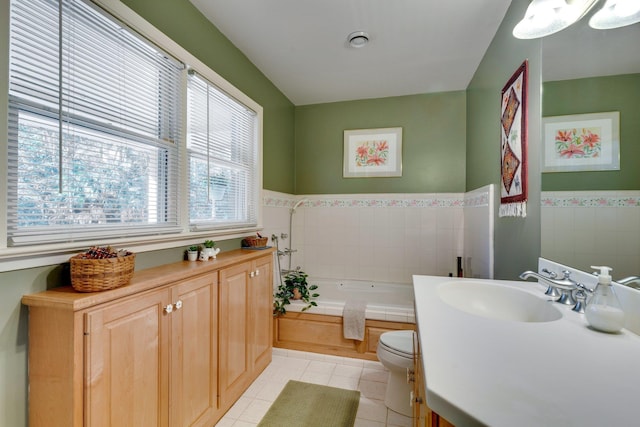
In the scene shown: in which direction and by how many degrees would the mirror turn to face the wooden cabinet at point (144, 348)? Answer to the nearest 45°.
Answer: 0° — it already faces it

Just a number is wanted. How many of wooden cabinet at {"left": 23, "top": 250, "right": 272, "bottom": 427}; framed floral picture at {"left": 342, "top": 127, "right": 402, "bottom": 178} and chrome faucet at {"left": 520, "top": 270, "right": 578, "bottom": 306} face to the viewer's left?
1

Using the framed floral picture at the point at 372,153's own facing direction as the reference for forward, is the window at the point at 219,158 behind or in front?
in front

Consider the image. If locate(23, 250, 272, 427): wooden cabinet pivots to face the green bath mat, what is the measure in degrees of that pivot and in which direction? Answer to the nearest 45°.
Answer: approximately 45° to its left

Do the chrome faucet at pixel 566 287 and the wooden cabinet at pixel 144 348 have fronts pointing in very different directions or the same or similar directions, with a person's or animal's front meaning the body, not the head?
very different directions

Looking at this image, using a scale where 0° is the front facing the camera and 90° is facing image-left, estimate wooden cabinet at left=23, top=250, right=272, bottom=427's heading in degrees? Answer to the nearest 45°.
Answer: approximately 315°

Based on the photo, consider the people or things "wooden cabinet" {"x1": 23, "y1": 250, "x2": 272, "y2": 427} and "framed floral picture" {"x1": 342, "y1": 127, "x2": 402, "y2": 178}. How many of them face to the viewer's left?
0

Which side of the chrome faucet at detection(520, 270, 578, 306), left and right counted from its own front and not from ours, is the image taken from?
left

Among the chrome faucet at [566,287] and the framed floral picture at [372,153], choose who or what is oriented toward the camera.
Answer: the framed floral picture

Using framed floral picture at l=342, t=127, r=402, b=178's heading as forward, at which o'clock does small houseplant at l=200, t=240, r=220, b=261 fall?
The small houseplant is roughly at 1 o'clock from the framed floral picture.

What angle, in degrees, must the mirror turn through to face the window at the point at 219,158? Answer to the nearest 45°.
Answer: approximately 45° to its right

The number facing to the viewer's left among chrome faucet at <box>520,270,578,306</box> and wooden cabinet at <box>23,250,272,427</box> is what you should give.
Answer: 1

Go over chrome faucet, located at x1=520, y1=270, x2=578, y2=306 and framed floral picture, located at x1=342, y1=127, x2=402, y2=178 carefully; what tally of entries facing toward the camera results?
1

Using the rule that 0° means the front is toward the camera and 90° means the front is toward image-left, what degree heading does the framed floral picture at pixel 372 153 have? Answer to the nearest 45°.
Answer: approximately 0°

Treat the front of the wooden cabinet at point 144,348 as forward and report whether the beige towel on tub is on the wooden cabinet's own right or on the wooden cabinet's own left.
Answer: on the wooden cabinet's own left

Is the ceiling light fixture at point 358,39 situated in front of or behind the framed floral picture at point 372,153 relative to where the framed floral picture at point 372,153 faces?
in front
